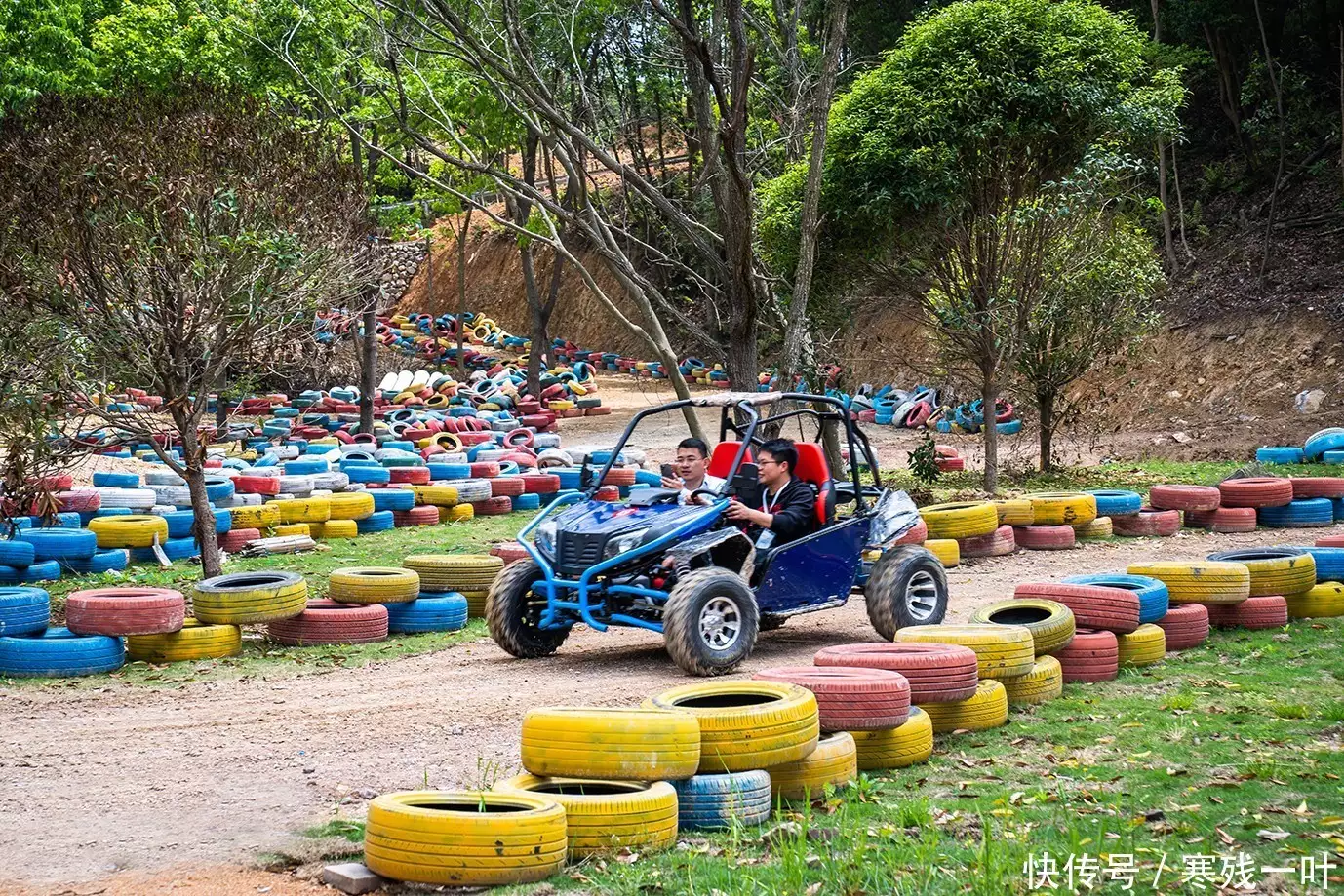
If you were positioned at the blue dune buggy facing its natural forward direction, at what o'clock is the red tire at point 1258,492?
The red tire is roughly at 6 o'clock from the blue dune buggy.

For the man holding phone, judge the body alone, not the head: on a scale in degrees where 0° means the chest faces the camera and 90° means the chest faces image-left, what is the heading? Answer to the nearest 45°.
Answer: approximately 45°

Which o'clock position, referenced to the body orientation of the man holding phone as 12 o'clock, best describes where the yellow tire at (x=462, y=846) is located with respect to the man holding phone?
The yellow tire is roughly at 11 o'clock from the man holding phone.

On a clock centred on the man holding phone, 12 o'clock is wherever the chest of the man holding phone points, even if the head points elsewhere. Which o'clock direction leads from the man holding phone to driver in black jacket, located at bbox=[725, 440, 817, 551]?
The driver in black jacket is roughly at 8 o'clock from the man holding phone.

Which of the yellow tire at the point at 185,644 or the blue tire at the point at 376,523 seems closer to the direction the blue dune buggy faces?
the yellow tire

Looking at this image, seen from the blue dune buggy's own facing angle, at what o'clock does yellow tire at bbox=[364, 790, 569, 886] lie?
The yellow tire is roughly at 11 o'clock from the blue dune buggy.

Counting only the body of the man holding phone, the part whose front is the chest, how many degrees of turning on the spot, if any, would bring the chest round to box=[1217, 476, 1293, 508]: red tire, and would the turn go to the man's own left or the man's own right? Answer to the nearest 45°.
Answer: approximately 180°

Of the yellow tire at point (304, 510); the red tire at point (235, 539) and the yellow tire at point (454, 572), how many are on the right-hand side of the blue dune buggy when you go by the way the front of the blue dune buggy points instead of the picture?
3

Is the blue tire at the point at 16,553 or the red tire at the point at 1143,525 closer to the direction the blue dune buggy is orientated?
the blue tire

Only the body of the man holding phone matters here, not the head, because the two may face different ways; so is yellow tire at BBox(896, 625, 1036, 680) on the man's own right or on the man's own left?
on the man's own left

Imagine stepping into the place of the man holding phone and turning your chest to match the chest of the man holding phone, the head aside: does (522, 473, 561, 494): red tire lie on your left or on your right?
on your right
